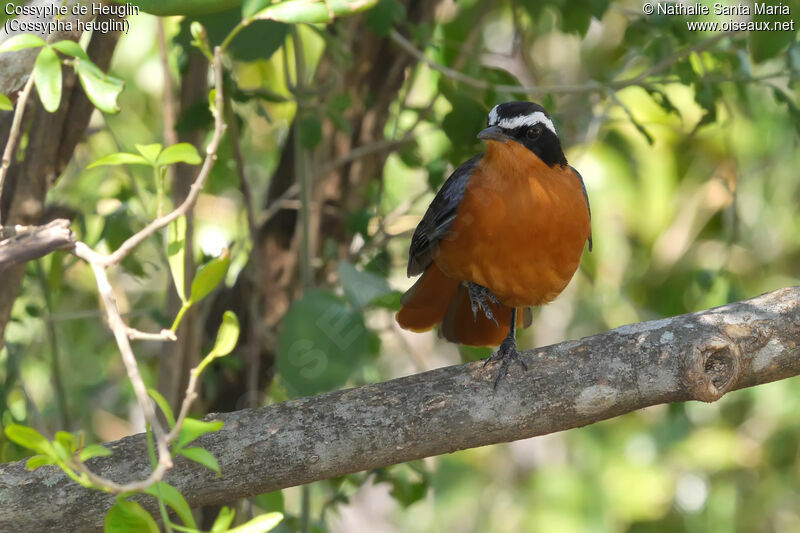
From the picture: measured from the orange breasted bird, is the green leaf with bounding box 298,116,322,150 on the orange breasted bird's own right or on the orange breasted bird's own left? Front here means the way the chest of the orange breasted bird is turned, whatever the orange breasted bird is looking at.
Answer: on the orange breasted bird's own right

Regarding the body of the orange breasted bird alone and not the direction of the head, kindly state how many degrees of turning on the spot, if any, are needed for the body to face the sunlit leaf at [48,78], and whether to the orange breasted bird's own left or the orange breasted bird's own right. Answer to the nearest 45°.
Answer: approximately 45° to the orange breasted bird's own right

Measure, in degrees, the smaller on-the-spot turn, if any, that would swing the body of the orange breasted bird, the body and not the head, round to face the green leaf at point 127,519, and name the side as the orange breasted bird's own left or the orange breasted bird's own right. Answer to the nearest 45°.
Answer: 0° — it already faces it

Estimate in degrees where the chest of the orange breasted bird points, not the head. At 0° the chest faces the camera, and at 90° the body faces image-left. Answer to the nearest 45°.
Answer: approximately 0°
